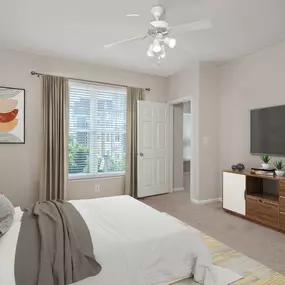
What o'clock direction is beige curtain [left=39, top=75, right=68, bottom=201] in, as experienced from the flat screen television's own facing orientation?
The beige curtain is roughly at 1 o'clock from the flat screen television.

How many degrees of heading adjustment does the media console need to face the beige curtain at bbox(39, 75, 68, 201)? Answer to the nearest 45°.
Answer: approximately 45° to its right

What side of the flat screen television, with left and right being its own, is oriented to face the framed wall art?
front

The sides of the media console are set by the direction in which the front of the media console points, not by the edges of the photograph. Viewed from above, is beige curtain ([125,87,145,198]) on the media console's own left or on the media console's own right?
on the media console's own right

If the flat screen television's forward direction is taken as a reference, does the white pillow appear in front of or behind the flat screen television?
in front

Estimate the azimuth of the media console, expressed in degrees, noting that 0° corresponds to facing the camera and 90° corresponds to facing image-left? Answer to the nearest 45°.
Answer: approximately 45°

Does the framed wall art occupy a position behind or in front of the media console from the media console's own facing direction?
in front

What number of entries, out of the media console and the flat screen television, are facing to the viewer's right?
0
